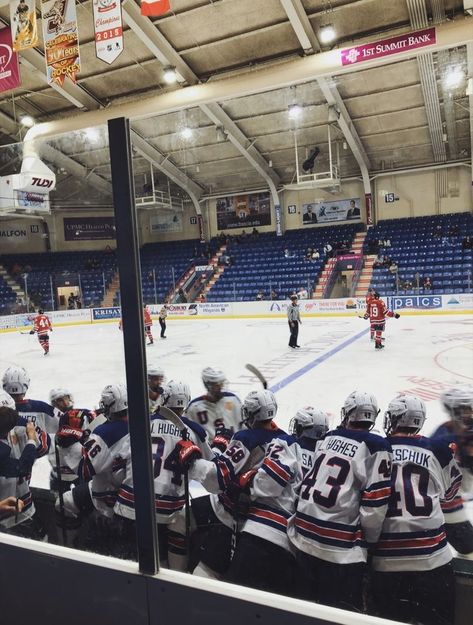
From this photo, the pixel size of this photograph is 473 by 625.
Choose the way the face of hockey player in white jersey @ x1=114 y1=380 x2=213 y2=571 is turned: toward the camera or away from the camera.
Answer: away from the camera

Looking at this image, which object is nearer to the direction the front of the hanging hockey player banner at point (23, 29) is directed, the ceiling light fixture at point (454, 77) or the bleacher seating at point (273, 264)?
the ceiling light fixture

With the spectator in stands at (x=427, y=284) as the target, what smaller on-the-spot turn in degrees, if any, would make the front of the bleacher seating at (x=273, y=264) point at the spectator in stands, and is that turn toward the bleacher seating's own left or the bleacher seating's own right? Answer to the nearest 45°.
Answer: approximately 135° to the bleacher seating's own left

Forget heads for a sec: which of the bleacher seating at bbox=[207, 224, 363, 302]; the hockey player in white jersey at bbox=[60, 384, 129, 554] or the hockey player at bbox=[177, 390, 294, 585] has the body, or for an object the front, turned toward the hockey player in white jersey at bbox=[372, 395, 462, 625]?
the bleacher seating

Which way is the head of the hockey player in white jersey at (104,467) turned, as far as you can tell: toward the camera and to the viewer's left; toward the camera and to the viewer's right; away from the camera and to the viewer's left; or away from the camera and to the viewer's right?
away from the camera and to the viewer's left

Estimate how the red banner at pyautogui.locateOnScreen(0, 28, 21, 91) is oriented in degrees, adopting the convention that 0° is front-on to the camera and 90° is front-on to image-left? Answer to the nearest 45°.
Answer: approximately 0°
